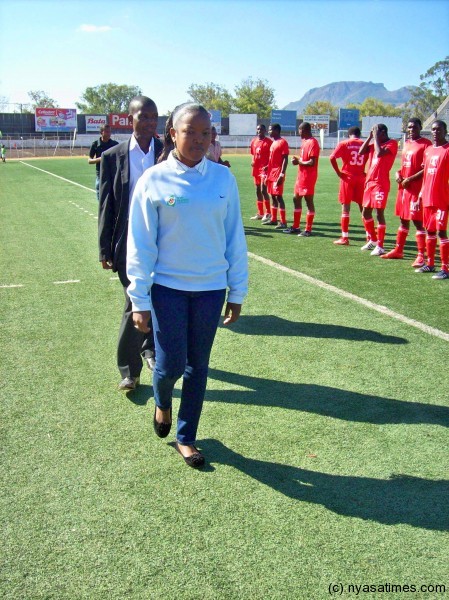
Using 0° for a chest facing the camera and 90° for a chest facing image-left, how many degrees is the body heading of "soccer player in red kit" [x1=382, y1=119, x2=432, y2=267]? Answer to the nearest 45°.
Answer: approximately 45°

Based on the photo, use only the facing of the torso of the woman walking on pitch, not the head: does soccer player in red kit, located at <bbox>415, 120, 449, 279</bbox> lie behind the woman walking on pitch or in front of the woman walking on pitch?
behind

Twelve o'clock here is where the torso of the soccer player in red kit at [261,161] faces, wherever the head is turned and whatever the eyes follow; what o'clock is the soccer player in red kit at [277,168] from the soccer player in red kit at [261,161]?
the soccer player in red kit at [277,168] is roughly at 10 o'clock from the soccer player in red kit at [261,161].

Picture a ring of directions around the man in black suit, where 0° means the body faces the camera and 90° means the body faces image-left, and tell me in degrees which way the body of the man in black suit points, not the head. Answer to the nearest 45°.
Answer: approximately 315°

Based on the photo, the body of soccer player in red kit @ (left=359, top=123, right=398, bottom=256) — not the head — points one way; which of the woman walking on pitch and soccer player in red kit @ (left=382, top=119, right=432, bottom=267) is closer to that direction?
the woman walking on pitch

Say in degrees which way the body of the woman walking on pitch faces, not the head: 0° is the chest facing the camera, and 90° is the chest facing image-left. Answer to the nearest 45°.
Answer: approximately 0°

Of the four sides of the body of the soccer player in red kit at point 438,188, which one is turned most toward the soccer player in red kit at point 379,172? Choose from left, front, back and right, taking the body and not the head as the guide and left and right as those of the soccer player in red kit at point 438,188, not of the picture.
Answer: right
